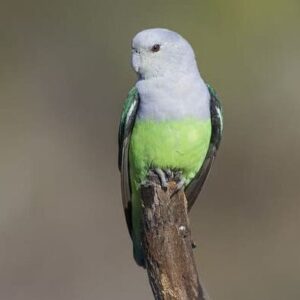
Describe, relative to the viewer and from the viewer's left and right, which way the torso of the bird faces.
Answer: facing the viewer
